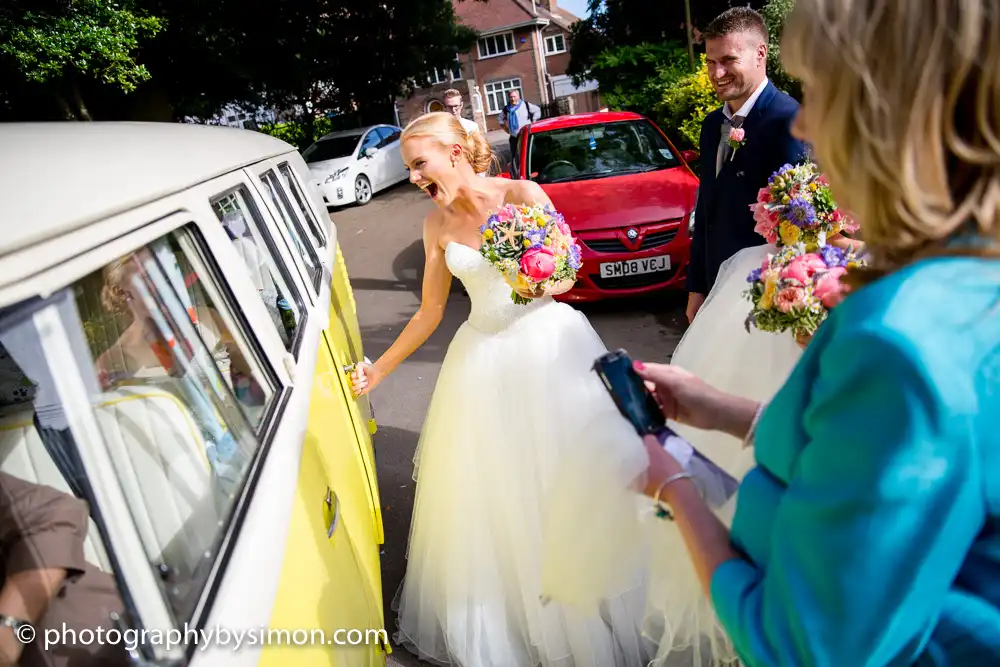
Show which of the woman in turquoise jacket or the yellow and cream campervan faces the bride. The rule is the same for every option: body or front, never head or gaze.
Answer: the woman in turquoise jacket

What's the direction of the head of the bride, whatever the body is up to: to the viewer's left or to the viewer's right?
to the viewer's left

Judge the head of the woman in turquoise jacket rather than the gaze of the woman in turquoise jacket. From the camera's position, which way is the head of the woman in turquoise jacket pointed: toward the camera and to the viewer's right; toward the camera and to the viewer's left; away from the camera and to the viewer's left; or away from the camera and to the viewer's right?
away from the camera and to the viewer's left

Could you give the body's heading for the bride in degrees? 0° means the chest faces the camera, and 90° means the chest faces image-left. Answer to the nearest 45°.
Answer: approximately 45°

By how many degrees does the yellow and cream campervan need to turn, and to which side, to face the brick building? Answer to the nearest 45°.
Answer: approximately 180°

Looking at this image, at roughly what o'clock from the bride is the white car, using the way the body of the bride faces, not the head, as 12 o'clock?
The white car is roughly at 4 o'clock from the bride.

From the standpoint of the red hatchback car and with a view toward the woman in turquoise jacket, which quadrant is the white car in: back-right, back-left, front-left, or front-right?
back-right

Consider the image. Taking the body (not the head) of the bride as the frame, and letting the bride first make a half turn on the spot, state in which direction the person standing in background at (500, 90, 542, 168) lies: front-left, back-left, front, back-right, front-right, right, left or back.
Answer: front-left
